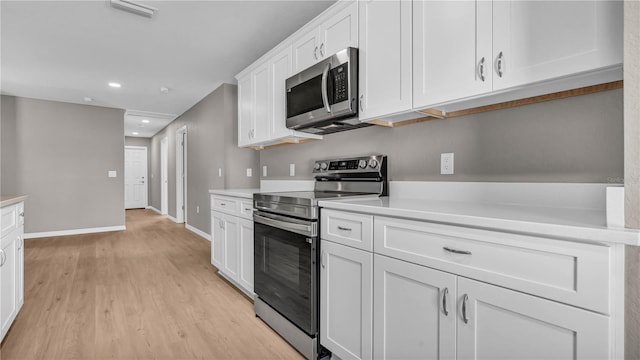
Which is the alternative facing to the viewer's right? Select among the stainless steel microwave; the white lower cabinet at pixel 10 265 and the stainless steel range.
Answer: the white lower cabinet

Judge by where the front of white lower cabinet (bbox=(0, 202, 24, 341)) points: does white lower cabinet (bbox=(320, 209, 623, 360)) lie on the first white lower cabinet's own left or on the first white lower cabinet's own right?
on the first white lower cabinet's own right

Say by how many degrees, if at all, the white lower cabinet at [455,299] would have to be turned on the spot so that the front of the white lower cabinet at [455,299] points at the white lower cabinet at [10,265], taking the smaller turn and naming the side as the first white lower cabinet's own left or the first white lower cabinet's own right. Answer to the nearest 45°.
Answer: approximately 45° to the first white lower cabinet's own right

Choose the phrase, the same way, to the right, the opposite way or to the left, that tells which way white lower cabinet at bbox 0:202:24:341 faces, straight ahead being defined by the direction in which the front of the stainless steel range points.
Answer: the opposite way

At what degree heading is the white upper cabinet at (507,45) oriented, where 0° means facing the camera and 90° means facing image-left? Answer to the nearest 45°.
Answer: approximately 45°

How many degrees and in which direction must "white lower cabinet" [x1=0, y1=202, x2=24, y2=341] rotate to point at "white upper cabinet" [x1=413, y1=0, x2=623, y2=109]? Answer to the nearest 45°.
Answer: approximately 45° to its right

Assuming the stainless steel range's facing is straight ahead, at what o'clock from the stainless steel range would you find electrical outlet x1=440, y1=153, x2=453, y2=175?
The electrical outlet is roughly at 8 o'clock from the stainless steel range.

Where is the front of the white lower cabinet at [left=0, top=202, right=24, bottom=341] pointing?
to the viewer's right

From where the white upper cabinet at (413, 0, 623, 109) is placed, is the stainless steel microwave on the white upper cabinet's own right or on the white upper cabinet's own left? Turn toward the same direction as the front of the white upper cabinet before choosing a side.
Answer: on the white upper cabinet's own right

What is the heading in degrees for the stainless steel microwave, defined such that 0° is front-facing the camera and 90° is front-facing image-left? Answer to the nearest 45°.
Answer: approximately 45°
